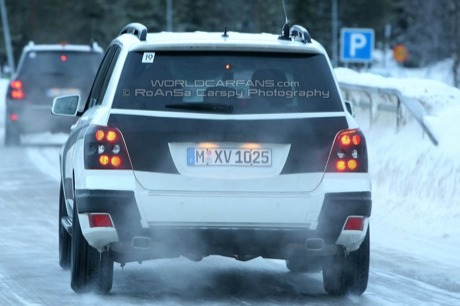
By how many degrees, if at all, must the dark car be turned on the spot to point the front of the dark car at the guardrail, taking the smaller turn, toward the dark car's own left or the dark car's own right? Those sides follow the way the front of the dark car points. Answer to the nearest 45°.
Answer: approximately 135° to the dark car's own right

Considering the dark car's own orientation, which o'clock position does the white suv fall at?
The white suv is roughly at 6 o'clock from the dark car.

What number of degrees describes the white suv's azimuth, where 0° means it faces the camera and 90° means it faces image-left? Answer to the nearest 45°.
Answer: approximately 180°

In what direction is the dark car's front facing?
away from the camera

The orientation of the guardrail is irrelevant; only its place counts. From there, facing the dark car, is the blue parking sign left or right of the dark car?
right

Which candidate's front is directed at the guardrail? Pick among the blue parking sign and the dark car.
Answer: the blue parking sign

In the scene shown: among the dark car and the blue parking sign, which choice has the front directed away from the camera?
the dark car

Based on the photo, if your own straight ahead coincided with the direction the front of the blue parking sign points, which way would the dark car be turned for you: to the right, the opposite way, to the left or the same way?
the opposite way

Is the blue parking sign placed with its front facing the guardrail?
yes

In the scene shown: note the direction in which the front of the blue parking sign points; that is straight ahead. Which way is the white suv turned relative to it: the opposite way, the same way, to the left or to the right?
the opposite way

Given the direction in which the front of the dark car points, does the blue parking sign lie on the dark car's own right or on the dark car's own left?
on the dark car's own right

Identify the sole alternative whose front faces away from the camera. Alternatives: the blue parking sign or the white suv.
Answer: the white suv

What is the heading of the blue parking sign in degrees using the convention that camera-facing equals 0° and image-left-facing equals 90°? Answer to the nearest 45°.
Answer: approximately 0°
